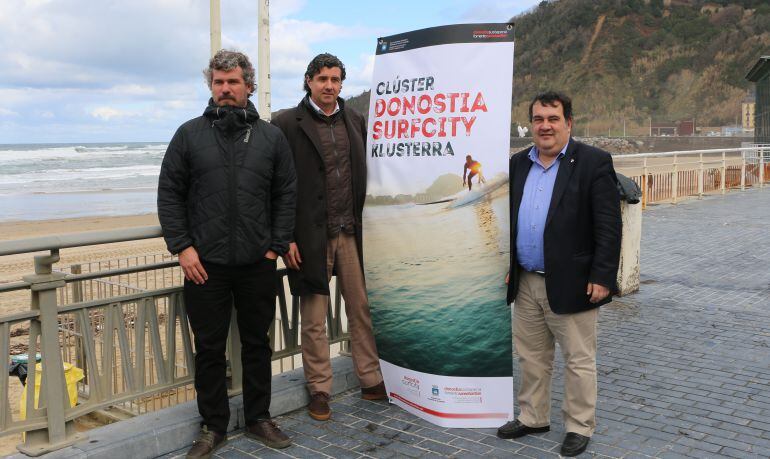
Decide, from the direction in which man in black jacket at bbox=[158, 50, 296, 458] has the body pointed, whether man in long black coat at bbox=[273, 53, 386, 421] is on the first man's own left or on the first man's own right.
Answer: on the first man's own left

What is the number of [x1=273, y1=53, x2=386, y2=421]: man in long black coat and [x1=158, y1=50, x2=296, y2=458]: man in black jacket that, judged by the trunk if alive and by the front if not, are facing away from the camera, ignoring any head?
0

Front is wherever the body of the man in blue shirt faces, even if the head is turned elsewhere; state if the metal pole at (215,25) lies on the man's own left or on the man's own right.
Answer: on the man's own right

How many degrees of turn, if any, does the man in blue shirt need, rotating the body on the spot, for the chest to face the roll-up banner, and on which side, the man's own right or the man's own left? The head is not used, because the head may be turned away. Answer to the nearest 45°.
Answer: approximately 45° to the man's own right

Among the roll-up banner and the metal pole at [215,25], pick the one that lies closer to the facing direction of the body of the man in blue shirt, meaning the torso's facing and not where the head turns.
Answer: the roll-up banner

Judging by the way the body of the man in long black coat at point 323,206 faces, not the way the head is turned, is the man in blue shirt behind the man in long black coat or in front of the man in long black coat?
in front

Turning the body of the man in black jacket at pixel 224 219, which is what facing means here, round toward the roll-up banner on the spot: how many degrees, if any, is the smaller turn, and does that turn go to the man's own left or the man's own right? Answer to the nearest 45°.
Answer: approximately 90° to the man's own left

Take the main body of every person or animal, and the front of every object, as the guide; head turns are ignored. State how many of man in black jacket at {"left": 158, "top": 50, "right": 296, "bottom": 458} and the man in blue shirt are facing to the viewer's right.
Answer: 0

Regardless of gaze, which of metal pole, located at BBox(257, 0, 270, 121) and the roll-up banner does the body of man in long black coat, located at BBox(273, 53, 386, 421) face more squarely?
the roll-up banner

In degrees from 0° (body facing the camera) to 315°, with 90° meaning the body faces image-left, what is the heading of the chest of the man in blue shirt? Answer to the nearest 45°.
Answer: approximately 45°

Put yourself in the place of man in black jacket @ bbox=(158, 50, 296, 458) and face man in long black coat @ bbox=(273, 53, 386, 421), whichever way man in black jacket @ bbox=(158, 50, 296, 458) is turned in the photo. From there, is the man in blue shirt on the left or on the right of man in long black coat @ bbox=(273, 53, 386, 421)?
right

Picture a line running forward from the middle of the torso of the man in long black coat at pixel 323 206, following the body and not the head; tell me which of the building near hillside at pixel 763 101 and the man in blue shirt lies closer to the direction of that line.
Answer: the man in blue shirt
